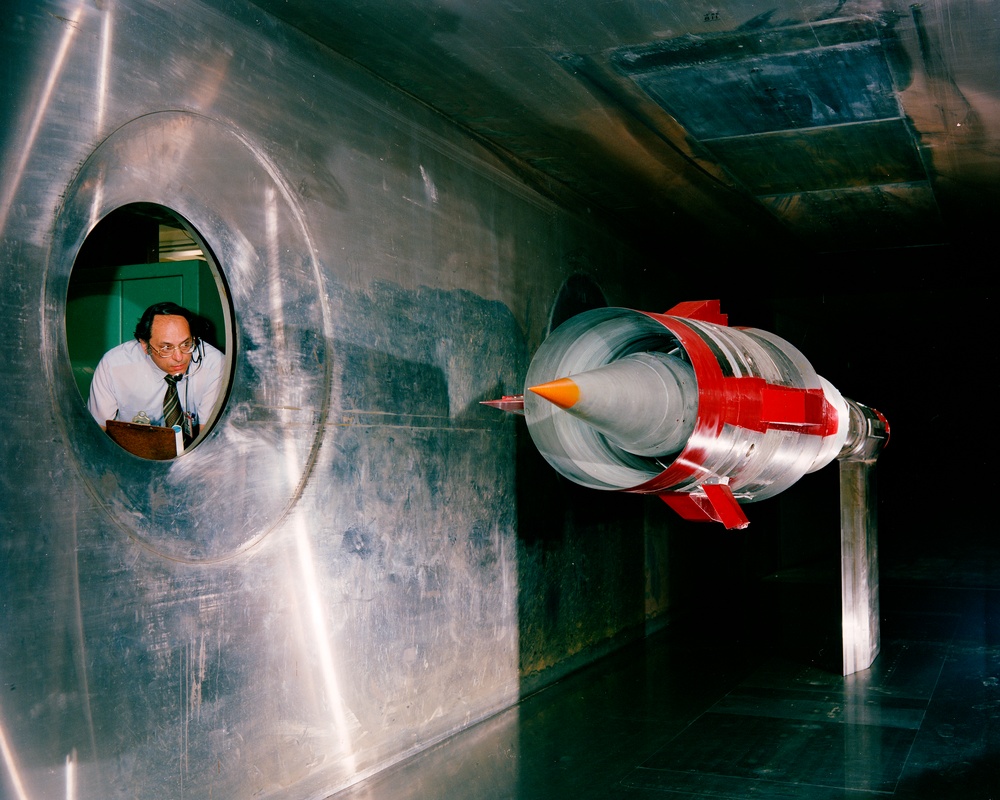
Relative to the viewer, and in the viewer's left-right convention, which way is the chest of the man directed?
facing the viewer and to the right of the viewer

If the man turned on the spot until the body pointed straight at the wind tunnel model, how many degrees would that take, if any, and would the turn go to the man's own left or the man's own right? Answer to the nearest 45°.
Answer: approximately 45° to the man's own left

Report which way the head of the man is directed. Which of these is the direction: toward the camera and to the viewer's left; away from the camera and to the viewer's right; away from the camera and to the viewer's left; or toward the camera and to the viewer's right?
toward the camera and to the viewer's right

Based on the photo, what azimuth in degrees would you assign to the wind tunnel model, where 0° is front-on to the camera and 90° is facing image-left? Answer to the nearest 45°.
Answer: approximately 45°

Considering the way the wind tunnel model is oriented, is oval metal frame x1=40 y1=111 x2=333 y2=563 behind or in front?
in front

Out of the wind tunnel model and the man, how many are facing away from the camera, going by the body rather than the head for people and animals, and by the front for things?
0

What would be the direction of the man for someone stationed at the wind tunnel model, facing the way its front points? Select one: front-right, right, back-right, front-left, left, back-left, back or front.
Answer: front-right
